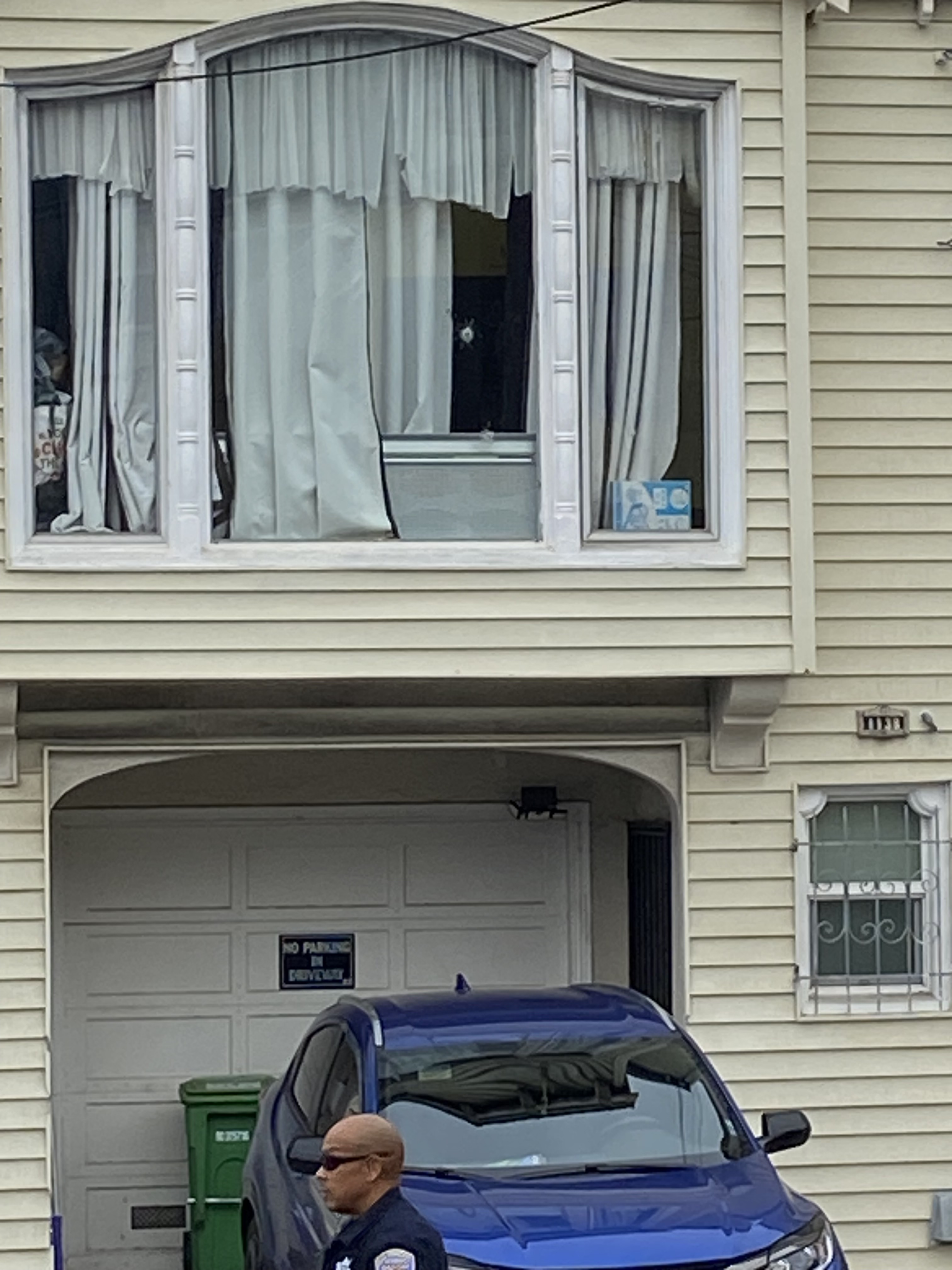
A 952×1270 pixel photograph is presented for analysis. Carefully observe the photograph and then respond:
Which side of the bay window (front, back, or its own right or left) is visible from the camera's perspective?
front

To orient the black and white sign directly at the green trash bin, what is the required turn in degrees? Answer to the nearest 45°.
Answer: approximately 45° to its right

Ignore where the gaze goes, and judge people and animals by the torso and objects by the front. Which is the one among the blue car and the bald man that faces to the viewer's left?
the bald man

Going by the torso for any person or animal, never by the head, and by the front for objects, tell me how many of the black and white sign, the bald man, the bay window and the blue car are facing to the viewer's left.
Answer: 1

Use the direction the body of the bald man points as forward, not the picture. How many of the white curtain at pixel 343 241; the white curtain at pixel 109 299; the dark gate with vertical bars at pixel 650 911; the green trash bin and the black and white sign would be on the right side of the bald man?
5

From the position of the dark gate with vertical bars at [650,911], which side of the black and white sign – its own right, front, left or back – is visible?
left

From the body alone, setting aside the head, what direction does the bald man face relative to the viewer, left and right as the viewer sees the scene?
facing to the left of the viewer

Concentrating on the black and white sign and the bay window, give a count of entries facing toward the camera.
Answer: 2

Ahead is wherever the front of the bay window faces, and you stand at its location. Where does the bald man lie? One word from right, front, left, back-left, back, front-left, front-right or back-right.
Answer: front

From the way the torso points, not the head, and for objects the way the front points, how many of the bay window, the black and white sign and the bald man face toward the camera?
2

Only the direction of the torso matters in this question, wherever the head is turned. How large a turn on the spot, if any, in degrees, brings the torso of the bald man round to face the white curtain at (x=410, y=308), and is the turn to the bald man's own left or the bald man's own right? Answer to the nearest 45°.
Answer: approximately 90° to the bald man's own right

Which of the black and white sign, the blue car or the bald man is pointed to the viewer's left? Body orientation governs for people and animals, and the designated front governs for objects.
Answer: the bald man

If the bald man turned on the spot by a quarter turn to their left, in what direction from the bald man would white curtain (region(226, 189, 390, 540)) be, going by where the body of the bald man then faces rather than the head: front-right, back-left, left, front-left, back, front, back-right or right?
back

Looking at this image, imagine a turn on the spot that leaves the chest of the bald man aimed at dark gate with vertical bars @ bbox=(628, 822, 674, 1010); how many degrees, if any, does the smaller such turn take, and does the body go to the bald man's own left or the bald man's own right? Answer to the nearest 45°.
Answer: approximately 90° to the bald man's own right

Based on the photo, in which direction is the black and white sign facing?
toward the camera
